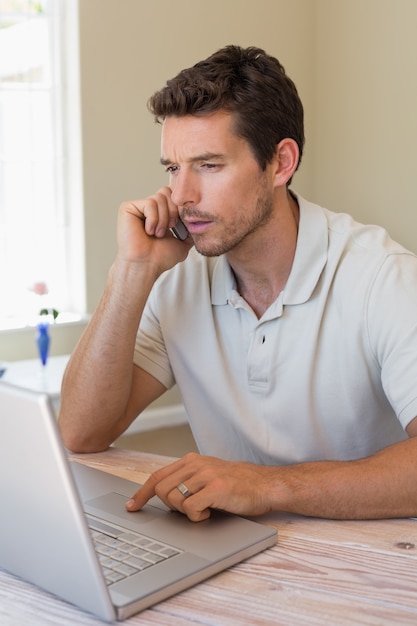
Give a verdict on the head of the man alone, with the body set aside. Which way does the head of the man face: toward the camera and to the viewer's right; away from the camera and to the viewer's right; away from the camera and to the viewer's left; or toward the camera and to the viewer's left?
toward the camera and to the viewer's left

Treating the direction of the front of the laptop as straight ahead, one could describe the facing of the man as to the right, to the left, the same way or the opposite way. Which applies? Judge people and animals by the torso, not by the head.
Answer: the opposite way

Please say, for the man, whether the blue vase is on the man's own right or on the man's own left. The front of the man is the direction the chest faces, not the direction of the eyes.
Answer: on the man's own right

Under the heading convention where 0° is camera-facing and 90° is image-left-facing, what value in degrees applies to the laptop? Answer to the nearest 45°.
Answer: approximately 225°

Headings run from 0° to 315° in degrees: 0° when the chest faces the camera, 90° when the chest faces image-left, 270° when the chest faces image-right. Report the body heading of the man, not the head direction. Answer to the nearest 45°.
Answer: approximately 45°

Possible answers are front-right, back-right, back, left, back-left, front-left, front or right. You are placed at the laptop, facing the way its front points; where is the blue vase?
front-left

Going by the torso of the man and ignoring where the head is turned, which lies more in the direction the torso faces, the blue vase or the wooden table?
the wooden table
